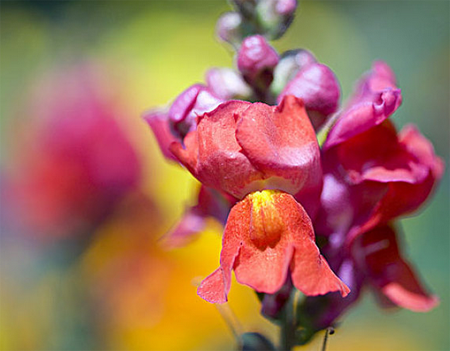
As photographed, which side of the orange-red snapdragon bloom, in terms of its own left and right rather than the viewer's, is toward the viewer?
front
